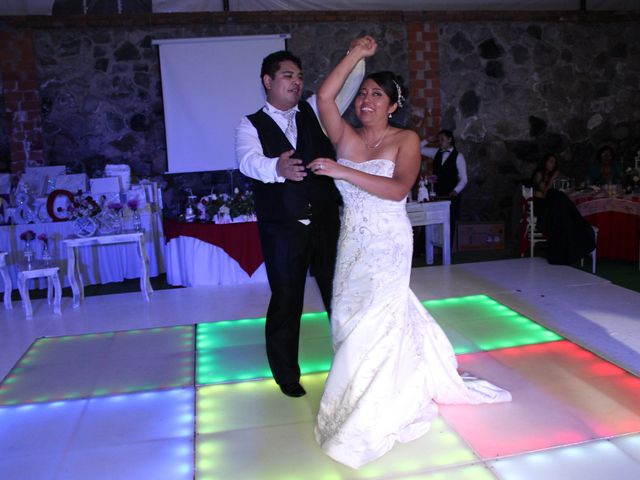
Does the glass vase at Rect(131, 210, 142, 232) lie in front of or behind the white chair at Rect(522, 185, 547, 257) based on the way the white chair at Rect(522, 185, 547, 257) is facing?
behind

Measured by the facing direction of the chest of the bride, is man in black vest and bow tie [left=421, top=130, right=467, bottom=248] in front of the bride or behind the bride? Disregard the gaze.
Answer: behind

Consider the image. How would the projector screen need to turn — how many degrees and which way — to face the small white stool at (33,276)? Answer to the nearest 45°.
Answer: approximately 45° to its right

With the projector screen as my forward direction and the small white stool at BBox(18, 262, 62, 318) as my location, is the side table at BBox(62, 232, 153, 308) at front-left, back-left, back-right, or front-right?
front-right

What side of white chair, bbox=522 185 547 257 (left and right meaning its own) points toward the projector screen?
back

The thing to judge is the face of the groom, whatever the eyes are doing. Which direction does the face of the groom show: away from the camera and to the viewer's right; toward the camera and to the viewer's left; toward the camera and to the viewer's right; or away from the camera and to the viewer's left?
toward the camera and to the viewer's right

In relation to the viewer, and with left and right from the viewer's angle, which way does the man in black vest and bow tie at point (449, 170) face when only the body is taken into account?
facing the viewer and to the left of the viewer

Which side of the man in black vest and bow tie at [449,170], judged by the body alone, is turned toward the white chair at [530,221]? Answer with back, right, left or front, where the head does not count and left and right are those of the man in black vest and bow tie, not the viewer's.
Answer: left

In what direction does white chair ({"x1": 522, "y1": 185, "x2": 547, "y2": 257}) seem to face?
to the viewer's right

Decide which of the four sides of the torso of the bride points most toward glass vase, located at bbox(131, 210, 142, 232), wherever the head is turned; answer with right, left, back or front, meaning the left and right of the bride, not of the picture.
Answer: right

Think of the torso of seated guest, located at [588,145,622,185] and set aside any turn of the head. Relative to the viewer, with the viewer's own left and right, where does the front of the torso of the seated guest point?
facing the viewer

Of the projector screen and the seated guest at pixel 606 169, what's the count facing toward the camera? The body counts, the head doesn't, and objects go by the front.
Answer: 2

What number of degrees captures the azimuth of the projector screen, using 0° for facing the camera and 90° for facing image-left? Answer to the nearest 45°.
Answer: approximately 0°

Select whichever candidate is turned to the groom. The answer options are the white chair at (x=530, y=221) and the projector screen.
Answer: the projector screen
